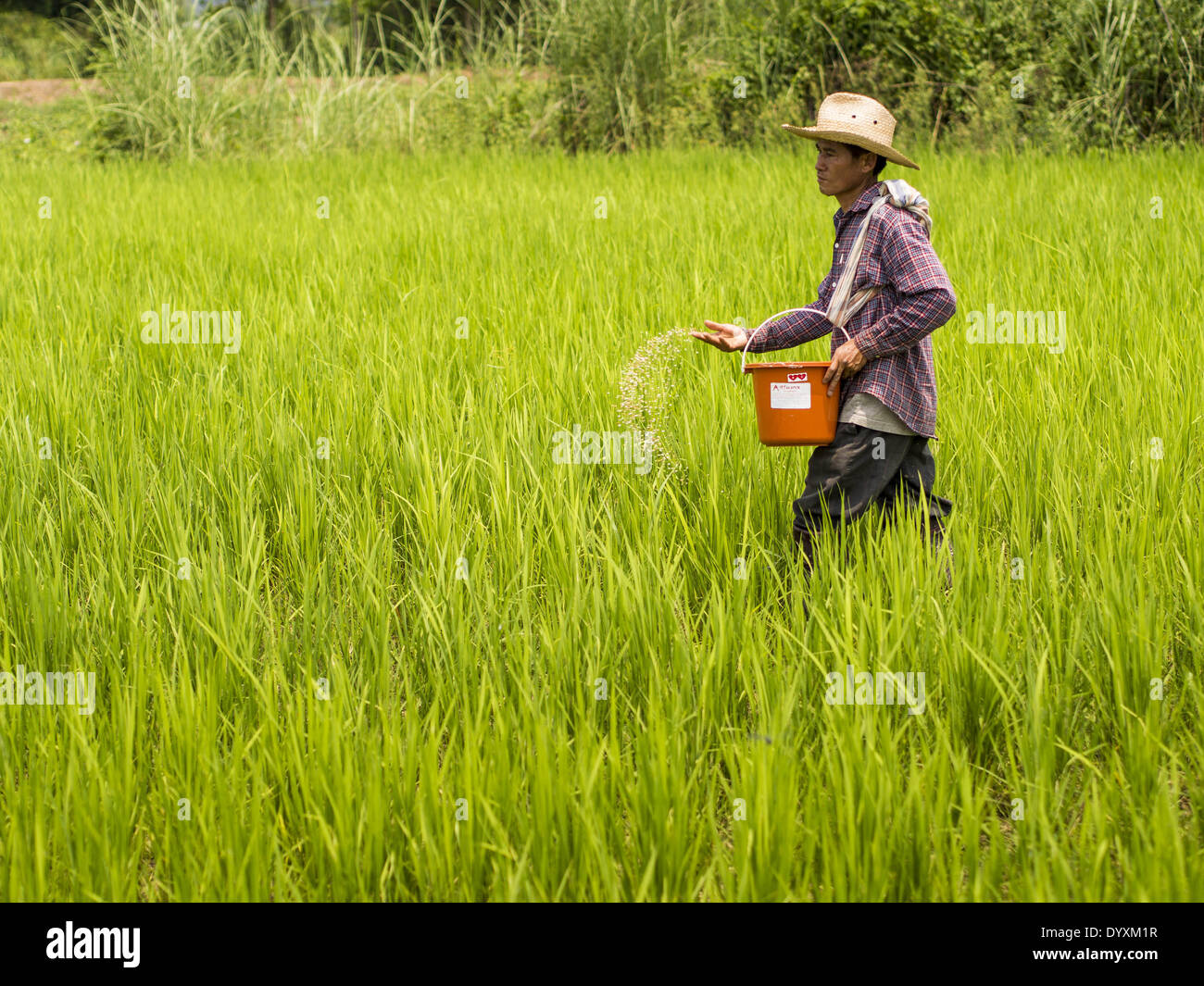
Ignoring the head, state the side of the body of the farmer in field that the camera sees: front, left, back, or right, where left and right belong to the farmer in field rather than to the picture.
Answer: left

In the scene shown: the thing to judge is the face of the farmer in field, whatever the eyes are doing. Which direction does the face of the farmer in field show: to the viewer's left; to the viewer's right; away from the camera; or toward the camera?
to the viewer's left
